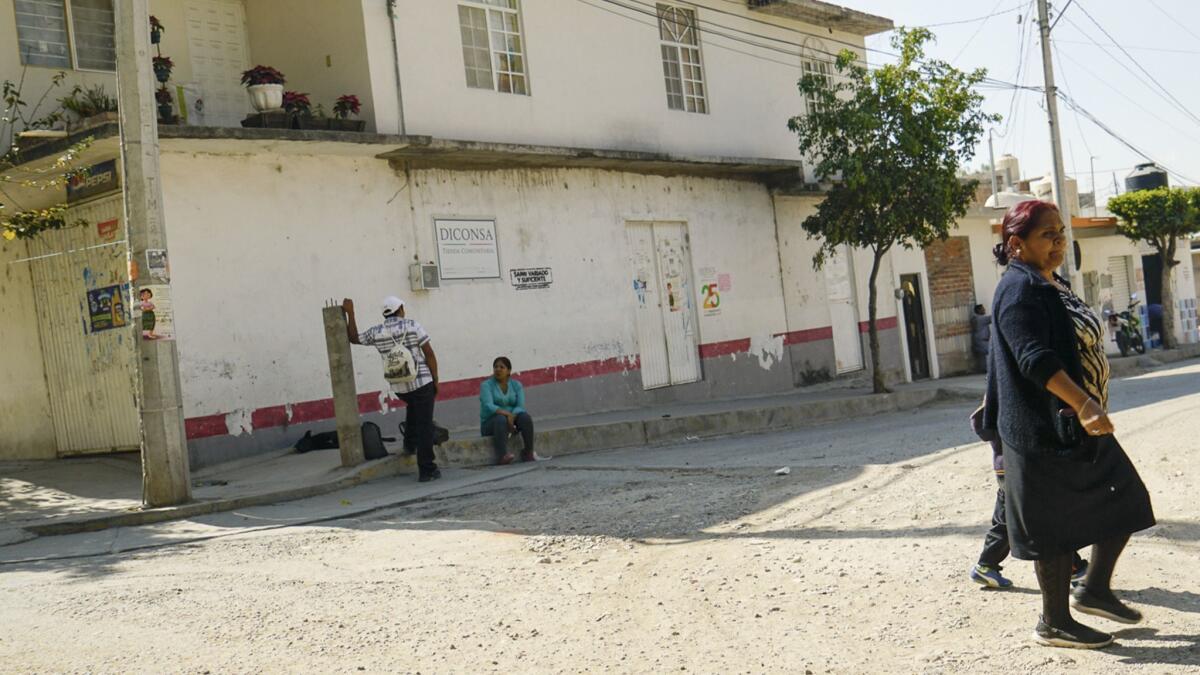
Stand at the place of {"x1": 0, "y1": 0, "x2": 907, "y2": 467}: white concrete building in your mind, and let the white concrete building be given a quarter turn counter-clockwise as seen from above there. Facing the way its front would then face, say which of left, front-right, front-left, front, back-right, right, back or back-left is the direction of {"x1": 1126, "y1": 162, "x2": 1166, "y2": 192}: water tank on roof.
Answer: front

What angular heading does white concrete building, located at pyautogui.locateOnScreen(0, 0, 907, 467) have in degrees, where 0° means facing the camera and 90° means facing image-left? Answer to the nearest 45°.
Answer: approximately 315°

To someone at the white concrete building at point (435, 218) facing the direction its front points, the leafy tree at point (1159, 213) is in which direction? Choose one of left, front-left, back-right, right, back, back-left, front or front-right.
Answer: left

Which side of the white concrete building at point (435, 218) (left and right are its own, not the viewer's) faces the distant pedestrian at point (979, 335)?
left

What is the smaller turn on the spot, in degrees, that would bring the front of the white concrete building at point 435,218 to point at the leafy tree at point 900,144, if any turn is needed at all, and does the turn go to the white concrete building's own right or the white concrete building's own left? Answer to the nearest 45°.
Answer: approximately 45° to the white concrete building's own left

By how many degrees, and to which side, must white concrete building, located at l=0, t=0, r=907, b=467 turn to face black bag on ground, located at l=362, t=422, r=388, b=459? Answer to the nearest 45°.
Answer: approximately 45° to its right
